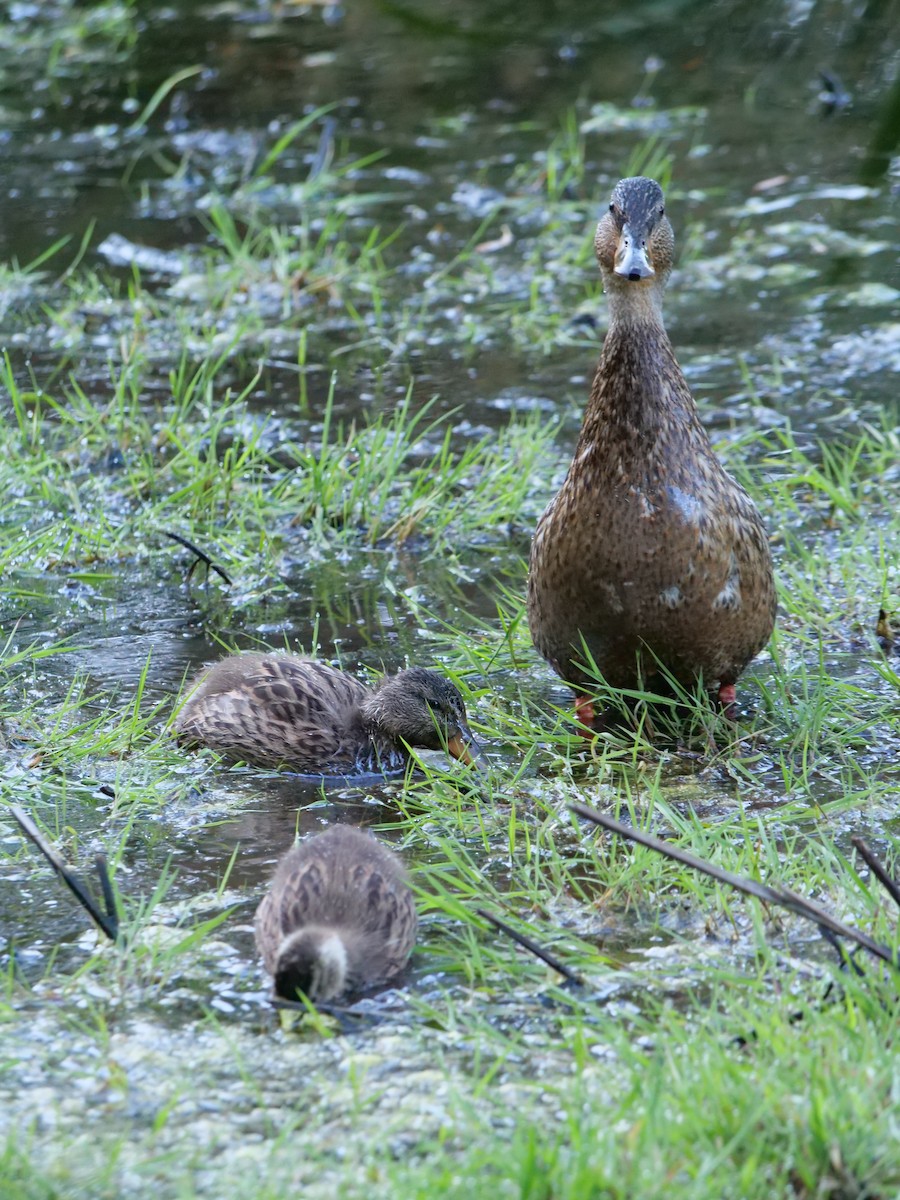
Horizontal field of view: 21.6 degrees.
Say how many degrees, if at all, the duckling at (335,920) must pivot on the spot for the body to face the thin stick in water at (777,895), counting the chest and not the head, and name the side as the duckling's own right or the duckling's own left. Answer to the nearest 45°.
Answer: approximately 45° to the duckling's own left

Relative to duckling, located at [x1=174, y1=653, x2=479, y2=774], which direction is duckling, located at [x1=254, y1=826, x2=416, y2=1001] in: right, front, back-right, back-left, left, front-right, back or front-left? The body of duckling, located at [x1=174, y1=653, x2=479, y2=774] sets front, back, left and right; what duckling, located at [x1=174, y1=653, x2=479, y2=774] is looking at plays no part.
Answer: right

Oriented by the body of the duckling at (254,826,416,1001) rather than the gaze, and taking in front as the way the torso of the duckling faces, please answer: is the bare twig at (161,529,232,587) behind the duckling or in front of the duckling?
behind

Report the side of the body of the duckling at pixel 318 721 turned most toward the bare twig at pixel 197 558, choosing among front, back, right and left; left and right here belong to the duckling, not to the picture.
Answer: left

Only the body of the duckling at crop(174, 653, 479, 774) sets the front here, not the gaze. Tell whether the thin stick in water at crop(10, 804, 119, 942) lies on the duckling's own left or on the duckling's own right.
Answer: on the duckling's own right

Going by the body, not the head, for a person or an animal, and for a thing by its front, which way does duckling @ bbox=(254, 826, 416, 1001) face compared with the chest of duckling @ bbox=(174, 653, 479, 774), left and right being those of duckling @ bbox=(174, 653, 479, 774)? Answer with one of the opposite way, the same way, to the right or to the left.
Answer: to the right

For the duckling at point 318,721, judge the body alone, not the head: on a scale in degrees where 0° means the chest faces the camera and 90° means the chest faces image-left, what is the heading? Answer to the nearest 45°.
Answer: approximately 270°

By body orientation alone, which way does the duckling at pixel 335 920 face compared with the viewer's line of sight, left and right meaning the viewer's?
facing the viewer

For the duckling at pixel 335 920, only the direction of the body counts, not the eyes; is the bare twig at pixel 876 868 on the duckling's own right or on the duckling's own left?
on the duckling's own left

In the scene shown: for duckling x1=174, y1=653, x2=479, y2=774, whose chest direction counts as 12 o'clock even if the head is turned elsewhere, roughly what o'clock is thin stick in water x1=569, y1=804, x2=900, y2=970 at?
The thin stick in water is roughly at 2 o'clock from the duckling.

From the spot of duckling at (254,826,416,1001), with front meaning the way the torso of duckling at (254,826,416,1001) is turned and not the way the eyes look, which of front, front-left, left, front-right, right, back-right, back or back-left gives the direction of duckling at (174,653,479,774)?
back

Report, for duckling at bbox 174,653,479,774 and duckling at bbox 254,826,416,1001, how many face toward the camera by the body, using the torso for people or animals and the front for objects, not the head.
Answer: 1
